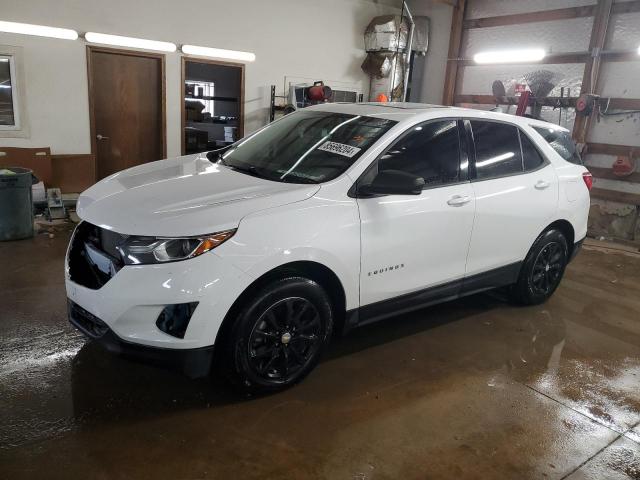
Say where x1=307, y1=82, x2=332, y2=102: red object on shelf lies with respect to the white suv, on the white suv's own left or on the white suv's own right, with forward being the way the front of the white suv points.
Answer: on the white suv's own right

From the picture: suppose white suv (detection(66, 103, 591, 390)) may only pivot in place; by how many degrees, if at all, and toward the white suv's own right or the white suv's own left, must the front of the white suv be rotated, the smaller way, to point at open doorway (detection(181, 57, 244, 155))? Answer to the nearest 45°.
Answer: approximately 135° to the white suv's own right

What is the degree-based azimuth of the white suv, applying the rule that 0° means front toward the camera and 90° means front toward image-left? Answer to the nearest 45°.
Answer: approximately 45°

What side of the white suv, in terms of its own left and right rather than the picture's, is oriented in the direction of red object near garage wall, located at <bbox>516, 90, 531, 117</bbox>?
back
